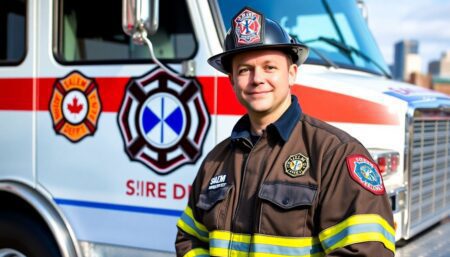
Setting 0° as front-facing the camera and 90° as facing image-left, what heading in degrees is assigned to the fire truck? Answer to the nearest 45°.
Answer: approximately 315°

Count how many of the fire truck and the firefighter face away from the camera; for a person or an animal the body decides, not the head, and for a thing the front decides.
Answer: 0

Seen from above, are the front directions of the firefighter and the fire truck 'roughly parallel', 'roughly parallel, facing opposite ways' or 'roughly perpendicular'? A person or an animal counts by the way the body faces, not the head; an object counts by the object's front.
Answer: roughly perpendicular

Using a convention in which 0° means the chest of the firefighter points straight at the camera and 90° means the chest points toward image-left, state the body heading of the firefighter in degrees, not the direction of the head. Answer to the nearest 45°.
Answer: approximately 45°
